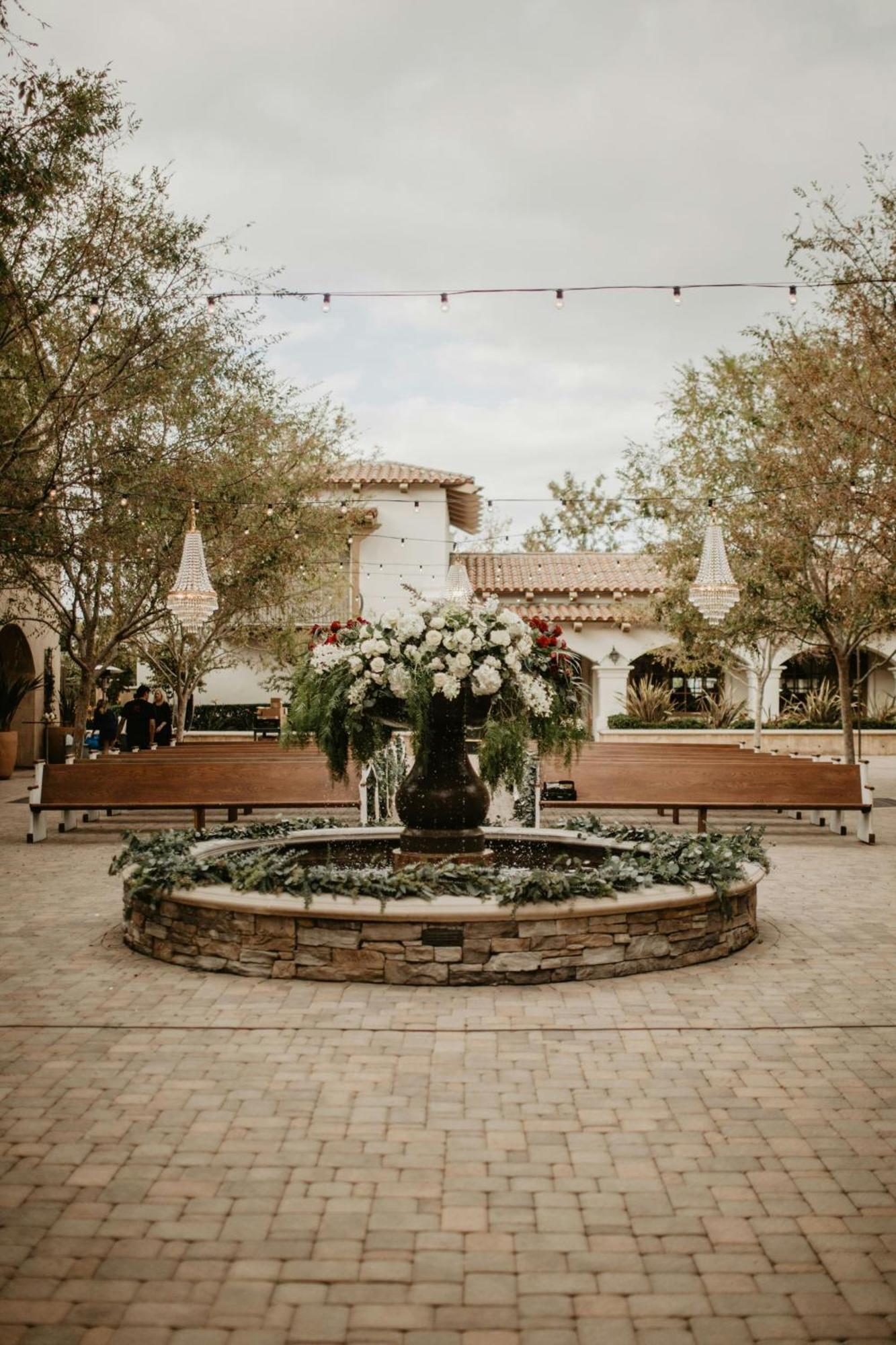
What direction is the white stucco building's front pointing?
toward the camera

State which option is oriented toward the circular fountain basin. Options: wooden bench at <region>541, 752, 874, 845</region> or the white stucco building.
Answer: the white stucco building

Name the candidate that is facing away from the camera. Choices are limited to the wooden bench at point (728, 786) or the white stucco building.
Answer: the wooden bench

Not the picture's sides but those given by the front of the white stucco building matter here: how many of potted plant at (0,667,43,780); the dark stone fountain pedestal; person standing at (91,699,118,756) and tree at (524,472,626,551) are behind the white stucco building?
1

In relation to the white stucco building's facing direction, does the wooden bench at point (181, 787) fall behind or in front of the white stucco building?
in front

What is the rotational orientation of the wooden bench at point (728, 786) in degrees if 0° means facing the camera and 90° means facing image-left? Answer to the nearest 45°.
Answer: approximately 180°

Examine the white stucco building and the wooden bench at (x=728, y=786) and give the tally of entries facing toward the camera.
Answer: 1

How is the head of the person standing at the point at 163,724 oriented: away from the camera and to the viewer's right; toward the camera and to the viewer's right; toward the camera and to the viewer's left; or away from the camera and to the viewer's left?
toward the camera and to the viewer's left

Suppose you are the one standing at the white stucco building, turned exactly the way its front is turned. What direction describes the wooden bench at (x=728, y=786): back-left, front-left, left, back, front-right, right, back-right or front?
front

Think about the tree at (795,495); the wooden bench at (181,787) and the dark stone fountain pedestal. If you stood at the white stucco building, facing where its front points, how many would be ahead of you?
3

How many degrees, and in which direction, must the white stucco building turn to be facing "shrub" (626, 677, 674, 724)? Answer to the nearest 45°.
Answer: approximately 45° to its left

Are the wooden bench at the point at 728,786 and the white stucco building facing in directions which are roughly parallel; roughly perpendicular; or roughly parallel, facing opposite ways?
roughly parallel, facing opposite ways

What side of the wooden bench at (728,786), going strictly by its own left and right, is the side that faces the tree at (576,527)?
front

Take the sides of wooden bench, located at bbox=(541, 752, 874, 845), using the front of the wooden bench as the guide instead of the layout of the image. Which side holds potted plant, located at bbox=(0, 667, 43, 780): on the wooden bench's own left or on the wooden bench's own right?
on the wooden bench's own left

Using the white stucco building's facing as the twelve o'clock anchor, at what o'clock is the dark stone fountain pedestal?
The dark stone fountain pedestal is roughly at 12 o'clock from the white stucco building.

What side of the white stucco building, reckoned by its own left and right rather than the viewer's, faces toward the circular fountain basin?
front
